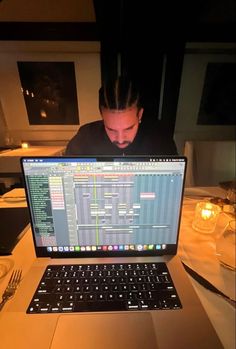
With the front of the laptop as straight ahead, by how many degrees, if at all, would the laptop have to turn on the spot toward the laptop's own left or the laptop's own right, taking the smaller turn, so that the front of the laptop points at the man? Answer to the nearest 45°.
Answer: approximately 180°

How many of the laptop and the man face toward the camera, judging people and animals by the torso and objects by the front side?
2

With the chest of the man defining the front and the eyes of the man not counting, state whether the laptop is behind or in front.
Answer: in front

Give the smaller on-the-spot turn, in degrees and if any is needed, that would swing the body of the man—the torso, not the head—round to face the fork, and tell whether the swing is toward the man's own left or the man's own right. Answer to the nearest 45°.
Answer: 0° — they already face it

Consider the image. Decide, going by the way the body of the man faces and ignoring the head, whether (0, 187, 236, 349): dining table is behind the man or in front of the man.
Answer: in front

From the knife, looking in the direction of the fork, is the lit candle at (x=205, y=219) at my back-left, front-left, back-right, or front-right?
back-right

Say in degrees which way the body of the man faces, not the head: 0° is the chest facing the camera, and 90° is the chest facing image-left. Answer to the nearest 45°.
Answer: approximately 0°

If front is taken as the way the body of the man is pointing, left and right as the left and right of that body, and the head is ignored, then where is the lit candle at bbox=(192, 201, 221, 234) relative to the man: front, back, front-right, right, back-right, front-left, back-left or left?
front-left
